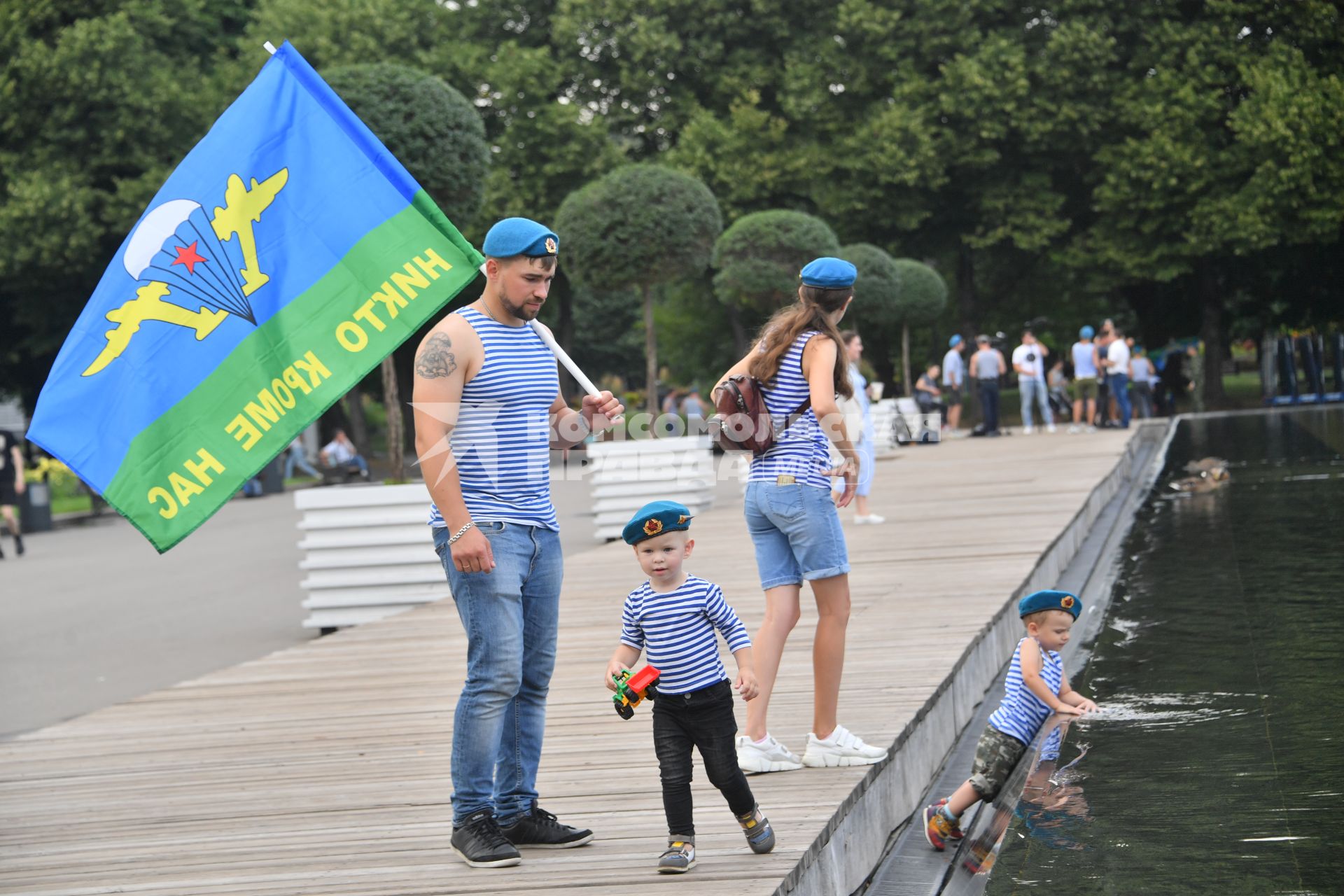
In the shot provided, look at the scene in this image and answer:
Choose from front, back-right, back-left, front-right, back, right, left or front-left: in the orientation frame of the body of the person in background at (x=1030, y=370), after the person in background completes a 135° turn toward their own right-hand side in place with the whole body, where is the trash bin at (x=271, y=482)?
front-left

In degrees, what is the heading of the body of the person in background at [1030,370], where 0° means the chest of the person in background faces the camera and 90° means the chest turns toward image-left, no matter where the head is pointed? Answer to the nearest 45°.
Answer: approximately 0°

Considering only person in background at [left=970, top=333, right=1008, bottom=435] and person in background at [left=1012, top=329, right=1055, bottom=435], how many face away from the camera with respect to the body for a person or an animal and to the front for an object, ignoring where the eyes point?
1

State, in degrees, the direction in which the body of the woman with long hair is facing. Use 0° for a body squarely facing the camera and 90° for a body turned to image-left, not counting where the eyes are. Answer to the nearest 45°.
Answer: approximately 225°

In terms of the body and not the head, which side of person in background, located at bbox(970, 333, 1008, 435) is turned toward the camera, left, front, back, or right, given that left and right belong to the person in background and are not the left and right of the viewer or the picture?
back
